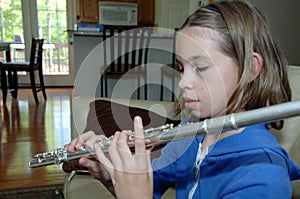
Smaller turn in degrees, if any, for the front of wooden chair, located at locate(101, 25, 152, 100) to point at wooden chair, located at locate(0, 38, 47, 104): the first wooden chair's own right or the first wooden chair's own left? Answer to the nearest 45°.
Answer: approximately 45° to the first wooden chair's own left

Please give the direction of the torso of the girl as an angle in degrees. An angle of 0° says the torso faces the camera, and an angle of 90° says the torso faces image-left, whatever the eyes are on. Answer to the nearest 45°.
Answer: approximately 45°

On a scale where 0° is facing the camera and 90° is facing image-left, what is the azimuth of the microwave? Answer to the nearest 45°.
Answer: approximately 0°

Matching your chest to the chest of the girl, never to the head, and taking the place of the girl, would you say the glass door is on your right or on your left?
on your right

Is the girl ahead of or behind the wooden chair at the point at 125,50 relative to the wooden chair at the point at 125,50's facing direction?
behind

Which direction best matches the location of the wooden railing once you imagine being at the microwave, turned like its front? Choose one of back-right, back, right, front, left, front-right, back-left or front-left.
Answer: right

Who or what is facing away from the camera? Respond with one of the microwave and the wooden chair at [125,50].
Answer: the wooden chair

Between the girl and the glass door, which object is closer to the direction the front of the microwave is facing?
the girl

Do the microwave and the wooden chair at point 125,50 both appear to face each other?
yes

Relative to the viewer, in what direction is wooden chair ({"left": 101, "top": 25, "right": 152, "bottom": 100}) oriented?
away from the camera

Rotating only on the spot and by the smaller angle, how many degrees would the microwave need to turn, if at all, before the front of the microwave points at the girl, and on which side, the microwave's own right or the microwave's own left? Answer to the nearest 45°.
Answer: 0° — it already faces them

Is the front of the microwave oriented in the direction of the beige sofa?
yes

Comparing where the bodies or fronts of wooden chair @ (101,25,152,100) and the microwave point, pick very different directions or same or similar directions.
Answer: very different directions
